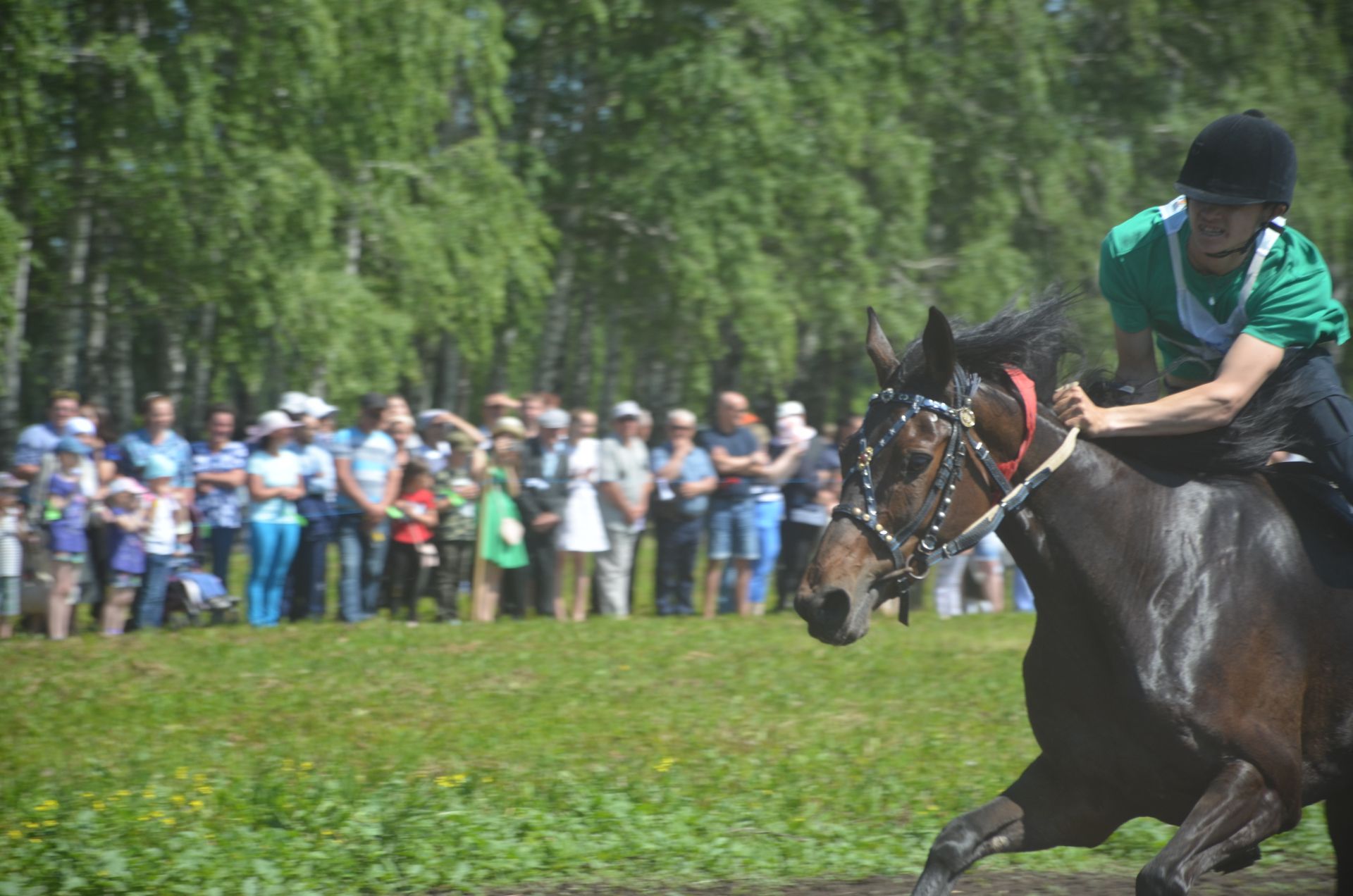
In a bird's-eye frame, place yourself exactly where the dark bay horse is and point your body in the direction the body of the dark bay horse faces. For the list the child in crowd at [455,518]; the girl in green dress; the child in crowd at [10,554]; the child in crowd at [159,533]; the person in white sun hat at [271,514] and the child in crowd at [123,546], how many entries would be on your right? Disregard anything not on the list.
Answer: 6

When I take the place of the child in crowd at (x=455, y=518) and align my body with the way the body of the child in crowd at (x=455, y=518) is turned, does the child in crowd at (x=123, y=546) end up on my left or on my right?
on my right

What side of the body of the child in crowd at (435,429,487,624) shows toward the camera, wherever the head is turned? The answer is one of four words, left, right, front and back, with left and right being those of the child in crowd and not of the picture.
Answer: front

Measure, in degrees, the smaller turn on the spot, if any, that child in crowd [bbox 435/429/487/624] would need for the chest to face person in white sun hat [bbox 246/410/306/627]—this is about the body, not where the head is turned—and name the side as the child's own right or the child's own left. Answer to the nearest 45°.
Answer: approximately 90° to the child's own right

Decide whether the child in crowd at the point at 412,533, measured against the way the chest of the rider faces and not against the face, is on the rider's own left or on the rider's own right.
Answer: on the rider's own right

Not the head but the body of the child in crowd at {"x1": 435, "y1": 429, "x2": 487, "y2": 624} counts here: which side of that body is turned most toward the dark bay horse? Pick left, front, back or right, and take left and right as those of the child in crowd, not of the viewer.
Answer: front

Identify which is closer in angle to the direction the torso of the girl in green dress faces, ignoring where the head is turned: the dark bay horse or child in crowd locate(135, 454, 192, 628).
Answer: the dark bay horse

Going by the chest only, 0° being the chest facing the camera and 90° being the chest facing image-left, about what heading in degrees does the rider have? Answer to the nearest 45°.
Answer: approximately 45°

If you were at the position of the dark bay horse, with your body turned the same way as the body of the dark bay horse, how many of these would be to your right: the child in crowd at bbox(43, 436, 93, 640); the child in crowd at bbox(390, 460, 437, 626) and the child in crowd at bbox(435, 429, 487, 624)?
3

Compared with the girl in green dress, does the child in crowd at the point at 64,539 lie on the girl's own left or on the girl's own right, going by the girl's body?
on the girl's own right

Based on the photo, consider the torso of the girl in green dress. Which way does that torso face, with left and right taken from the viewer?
facing the viewer and to the right of the viewer

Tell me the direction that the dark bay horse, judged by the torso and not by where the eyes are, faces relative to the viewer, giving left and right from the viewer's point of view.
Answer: facing the viewer and to the left of the viewer

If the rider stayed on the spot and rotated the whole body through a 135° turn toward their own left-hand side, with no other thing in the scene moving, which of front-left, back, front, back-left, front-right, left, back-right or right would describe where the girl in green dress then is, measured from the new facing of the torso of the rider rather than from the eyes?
back-left
